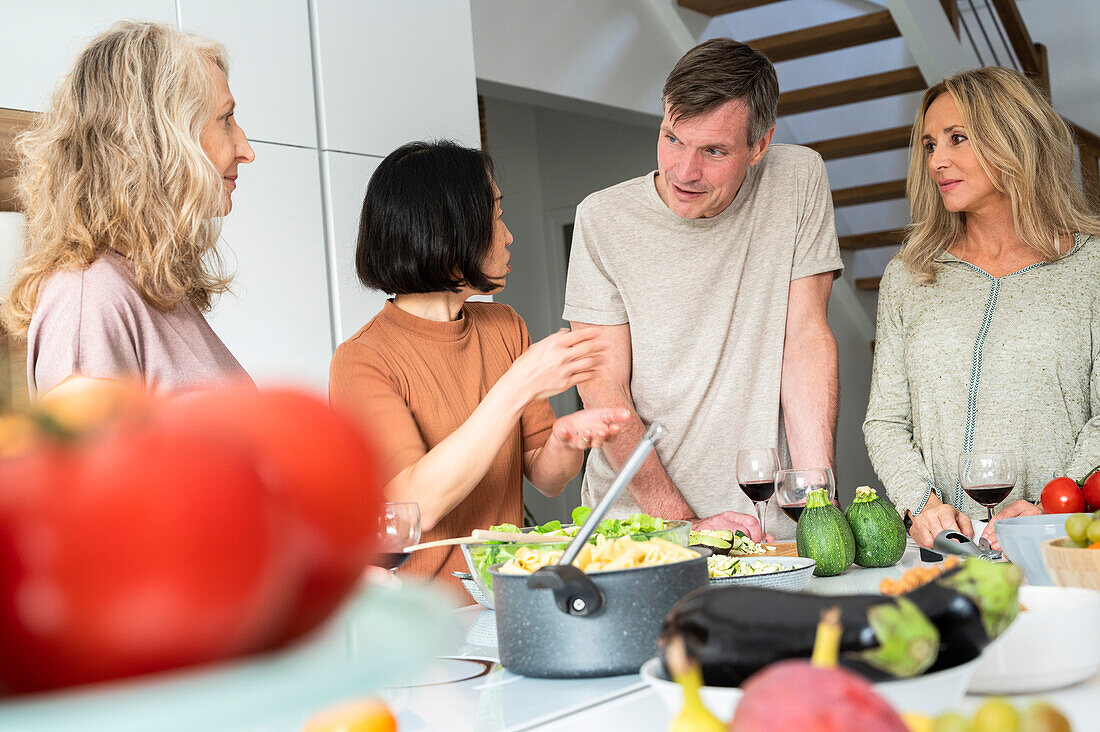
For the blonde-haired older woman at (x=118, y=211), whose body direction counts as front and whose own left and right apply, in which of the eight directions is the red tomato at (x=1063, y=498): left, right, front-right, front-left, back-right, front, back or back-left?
front

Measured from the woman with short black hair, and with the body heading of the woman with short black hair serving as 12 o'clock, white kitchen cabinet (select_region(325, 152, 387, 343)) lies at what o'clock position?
The white kitchen cabinet is roughly at 7 o'clock from the woman with short black hair.

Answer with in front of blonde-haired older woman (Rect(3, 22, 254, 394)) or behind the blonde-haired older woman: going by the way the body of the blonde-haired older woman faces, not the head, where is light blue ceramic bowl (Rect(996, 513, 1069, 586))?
in front

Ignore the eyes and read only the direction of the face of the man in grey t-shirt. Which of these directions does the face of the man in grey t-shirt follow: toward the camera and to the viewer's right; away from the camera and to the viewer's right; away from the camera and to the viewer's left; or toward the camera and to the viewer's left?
toward the camera and to the viewer's left

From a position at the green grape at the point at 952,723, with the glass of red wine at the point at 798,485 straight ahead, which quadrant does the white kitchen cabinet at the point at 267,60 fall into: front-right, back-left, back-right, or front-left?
front-left

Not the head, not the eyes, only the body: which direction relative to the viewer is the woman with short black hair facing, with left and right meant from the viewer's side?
facing the viewer and to the right of the viewer

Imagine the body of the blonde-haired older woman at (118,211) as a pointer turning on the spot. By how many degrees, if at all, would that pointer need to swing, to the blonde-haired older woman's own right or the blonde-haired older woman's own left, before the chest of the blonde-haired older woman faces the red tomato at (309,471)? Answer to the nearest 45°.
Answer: approximately 90° to the blonde-haired older woman's own right

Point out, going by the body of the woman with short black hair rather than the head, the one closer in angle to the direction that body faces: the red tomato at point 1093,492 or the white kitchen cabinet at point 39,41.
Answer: the red tomato

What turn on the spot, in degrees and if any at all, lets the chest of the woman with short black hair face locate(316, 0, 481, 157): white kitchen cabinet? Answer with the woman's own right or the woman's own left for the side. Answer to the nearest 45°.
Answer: approximately 135° to the woman's own left

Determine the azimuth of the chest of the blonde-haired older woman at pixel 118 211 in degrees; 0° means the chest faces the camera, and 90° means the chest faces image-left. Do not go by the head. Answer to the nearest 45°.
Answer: approximately 270°

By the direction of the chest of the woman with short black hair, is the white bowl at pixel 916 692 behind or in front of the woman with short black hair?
in front

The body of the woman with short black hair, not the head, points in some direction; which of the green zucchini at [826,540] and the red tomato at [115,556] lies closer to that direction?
the green zucchini

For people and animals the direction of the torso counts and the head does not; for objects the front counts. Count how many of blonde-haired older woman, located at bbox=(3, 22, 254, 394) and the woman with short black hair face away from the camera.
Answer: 0

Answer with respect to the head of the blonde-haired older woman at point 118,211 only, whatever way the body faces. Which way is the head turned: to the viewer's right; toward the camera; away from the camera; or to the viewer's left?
to the viewer's right
